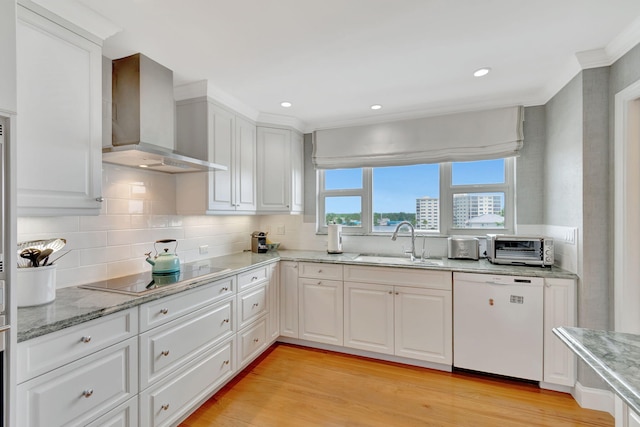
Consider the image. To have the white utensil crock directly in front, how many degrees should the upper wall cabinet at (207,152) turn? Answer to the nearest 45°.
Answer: approximately 90° to its right

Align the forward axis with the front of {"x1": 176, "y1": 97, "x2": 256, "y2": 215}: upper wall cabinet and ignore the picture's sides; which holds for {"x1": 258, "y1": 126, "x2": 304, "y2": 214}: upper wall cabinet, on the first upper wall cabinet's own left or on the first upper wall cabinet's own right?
on the first upper wall cabinet's own left

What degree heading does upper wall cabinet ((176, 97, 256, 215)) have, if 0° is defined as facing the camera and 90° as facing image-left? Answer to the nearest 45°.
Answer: approximately 315°

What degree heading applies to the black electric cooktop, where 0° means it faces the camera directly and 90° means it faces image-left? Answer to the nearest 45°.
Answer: approximately 315°

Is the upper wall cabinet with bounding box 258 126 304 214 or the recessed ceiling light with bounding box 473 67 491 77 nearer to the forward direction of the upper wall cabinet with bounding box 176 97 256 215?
the recessed ceiling light

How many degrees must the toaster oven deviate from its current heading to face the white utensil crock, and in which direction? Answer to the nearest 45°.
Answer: approximately 45° to its right

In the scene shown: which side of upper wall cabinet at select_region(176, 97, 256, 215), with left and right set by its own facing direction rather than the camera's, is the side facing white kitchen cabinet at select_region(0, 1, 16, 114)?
right

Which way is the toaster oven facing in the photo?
toward the camera

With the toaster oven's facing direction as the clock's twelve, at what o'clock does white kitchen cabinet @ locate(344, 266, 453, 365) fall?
The white kitchen cabinet is roughly at 2 o'clock from the toaster oven.

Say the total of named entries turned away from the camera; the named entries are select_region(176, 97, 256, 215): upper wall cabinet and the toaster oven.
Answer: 0

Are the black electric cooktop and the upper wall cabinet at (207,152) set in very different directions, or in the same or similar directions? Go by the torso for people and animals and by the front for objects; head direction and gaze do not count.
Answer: same or similar directions

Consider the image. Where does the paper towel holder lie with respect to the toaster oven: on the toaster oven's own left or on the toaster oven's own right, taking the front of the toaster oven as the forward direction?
on the toaster oven's own right

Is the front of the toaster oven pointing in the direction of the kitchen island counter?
yes

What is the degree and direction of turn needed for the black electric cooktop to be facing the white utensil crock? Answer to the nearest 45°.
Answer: approximately 90° to its right

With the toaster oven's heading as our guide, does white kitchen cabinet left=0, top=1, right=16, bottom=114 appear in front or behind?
in front

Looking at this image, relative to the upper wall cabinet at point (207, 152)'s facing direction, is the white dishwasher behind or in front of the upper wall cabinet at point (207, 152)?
in front

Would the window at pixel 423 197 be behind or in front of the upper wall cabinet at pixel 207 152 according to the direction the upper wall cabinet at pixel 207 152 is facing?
in front

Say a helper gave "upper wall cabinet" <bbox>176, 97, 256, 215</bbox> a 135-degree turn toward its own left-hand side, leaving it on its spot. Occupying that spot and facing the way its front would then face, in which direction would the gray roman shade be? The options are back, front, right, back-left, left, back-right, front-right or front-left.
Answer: right

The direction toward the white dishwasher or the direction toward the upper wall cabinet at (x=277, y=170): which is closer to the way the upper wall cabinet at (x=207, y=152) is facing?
the white dishwasher

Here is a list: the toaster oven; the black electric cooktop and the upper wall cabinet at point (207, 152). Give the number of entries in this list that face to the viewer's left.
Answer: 0

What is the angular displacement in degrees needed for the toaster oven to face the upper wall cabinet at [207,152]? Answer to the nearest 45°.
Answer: approximately 45° to its right
